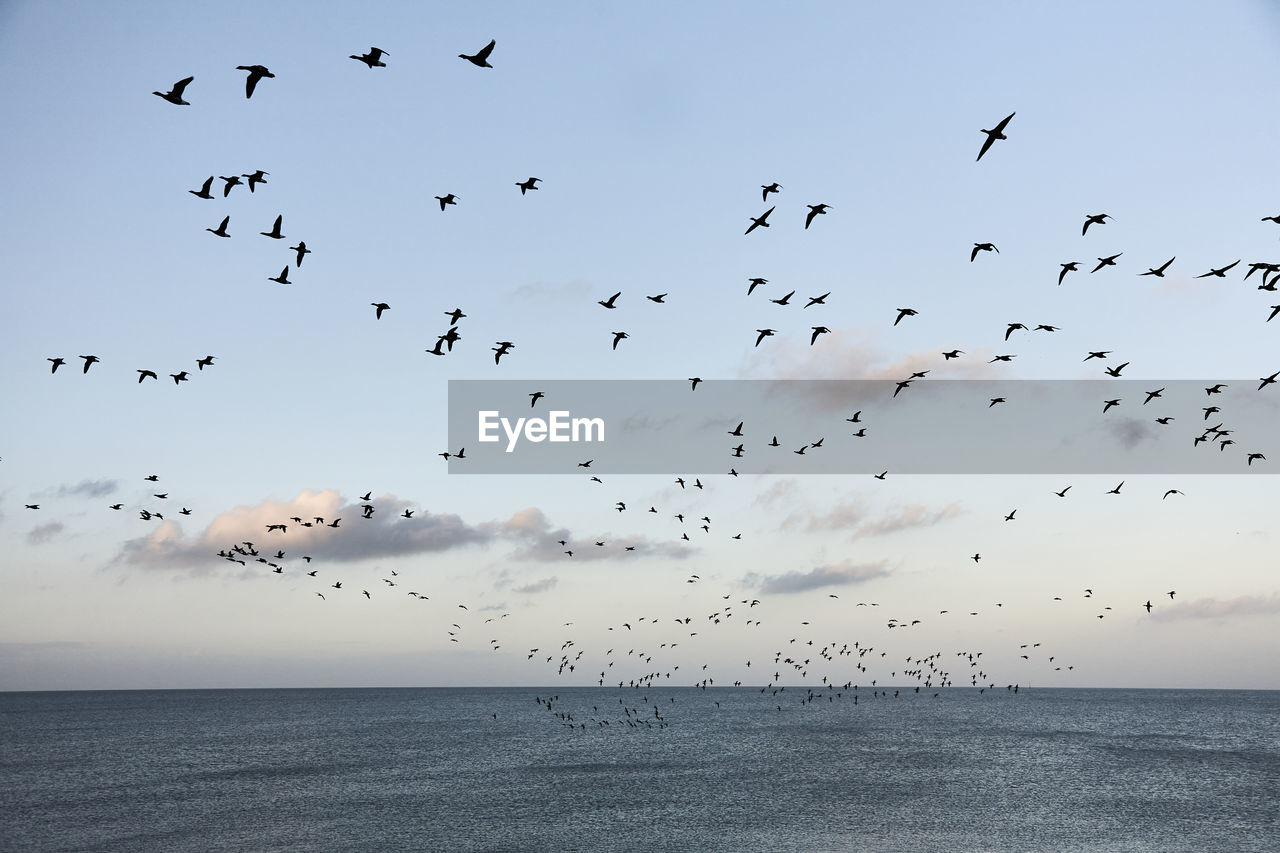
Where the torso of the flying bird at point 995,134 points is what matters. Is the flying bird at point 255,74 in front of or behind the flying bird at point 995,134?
in front

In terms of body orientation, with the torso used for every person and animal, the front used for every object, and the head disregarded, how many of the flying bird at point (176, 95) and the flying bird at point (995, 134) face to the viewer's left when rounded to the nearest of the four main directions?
2

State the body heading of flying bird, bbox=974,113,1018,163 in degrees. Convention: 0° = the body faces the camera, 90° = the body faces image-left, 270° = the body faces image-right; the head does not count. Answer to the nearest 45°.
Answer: approximately 90°

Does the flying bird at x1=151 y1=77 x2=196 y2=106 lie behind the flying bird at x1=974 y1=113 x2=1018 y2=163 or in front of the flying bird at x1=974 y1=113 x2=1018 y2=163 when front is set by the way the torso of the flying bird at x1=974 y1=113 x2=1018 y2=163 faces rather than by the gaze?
in front

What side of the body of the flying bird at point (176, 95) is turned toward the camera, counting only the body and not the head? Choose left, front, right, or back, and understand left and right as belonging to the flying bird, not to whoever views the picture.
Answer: left

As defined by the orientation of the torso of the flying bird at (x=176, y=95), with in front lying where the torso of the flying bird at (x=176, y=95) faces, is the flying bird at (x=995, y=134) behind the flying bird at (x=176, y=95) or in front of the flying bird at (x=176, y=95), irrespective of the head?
behind

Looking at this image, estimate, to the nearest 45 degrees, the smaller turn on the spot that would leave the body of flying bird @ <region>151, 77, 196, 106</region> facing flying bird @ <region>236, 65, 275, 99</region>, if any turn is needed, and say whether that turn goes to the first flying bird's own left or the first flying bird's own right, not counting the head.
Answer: approximately 135° to the first flying bird's own left
